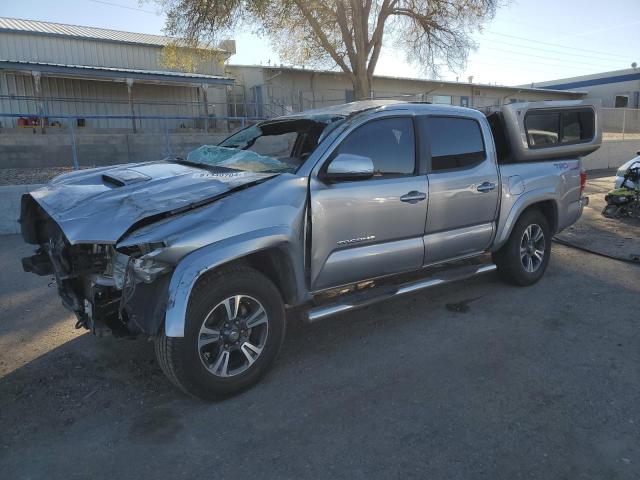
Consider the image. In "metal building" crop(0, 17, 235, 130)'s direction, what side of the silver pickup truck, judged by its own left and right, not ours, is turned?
right

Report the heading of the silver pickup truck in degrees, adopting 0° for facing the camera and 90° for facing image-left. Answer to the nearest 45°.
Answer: approximately 45°

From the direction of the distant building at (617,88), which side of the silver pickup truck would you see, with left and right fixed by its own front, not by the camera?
back

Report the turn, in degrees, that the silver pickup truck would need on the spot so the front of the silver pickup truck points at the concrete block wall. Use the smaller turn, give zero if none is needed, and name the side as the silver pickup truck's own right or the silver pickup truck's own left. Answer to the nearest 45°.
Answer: approximately 90° to the silver pickup truck's own right

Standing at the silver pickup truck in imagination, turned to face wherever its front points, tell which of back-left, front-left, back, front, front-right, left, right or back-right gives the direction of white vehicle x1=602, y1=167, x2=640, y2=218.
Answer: back

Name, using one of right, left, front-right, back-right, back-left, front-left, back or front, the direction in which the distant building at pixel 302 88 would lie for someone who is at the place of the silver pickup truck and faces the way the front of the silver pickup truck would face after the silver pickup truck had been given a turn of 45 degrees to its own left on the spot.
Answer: back
